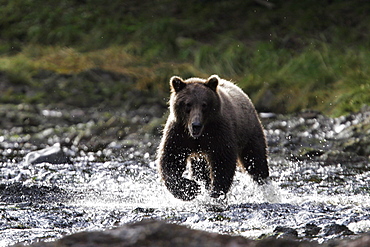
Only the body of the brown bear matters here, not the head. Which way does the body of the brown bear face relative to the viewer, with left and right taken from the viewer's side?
facing the viewer and to the left of the viewer

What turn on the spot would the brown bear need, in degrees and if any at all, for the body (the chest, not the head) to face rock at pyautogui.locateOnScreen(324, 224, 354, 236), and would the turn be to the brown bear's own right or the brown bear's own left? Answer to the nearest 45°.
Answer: approximately 90° to the brown bear's own left

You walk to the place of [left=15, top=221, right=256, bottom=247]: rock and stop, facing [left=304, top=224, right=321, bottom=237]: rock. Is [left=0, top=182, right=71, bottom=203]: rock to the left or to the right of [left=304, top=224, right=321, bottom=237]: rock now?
left

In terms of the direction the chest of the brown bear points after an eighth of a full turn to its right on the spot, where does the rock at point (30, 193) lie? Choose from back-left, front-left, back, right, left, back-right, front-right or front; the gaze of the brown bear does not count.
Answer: front

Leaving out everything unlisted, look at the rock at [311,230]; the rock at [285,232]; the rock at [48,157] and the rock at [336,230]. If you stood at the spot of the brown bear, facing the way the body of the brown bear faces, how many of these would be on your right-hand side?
1

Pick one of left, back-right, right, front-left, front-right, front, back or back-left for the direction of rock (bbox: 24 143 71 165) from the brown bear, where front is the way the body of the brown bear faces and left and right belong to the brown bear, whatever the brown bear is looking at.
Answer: right
